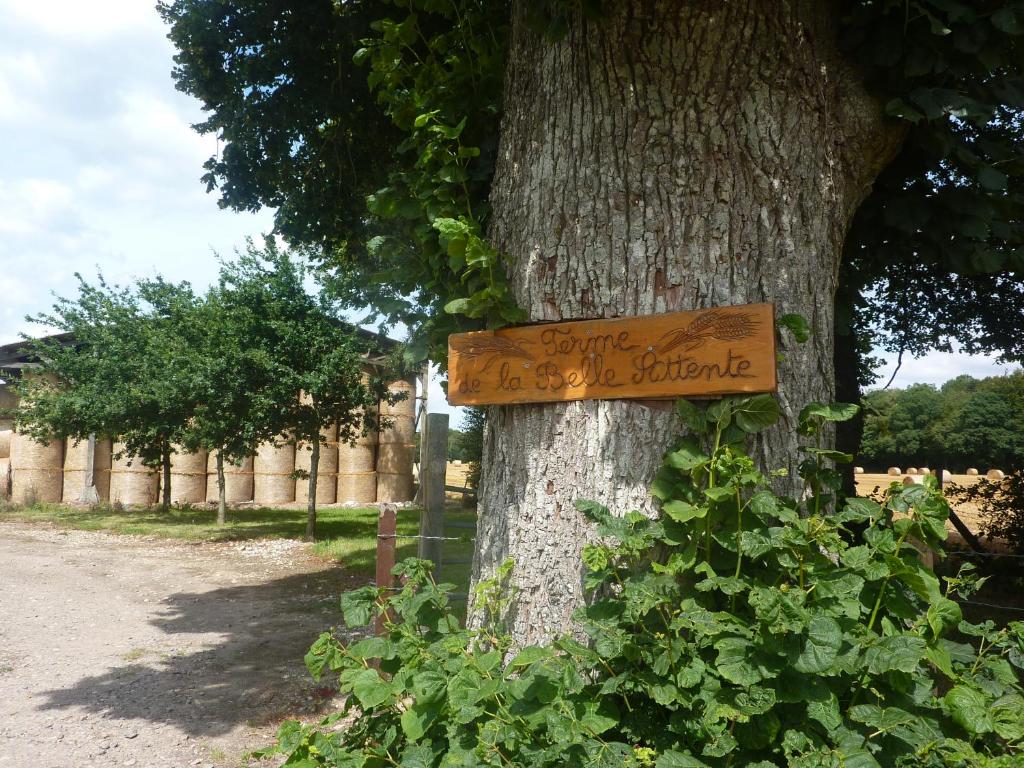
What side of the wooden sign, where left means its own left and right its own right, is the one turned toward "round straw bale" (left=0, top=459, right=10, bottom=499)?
right

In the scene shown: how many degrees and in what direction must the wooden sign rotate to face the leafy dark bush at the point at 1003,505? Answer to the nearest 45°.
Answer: approximately 180°

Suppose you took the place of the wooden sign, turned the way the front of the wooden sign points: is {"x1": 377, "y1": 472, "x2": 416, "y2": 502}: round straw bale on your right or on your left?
on your right

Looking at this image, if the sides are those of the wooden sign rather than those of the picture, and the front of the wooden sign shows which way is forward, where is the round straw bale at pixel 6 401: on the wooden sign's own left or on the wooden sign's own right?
on the wooden sign's own right

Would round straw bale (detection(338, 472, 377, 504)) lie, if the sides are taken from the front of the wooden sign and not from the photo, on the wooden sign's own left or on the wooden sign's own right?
on the wooden sign's own right

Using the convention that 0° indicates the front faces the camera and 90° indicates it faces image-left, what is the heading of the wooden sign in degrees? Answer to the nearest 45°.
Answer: approximately 45°

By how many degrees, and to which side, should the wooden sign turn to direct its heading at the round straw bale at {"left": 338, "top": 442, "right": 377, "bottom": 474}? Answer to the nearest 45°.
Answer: approximately 135° to its right

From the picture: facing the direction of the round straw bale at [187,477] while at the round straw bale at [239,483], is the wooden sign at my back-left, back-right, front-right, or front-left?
back-left

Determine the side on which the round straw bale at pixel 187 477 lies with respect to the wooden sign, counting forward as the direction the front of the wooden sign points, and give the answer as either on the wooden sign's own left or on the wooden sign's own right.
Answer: on the wooden sign's own right
